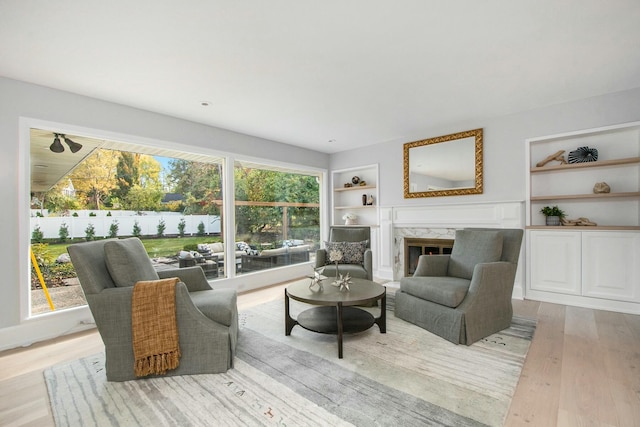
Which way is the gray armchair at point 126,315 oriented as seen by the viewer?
to the viewer's right

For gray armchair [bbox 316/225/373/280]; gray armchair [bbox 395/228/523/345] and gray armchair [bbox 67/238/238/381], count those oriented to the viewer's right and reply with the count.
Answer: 1

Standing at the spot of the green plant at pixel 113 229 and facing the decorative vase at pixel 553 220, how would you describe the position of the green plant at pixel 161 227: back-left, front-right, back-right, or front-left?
front-left

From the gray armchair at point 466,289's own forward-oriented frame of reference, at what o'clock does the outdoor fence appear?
The outdoor fence is roughly at 3 o'clock from the gray armchair.

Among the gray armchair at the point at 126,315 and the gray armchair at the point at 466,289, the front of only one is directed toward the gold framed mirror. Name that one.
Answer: the gray armchair at the point at 126,315

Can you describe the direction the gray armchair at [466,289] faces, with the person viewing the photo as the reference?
facing the viewer and to the left of the viewer

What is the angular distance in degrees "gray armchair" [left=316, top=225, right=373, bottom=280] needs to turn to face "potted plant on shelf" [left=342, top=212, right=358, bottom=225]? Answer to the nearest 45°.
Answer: approximately 135° to its right

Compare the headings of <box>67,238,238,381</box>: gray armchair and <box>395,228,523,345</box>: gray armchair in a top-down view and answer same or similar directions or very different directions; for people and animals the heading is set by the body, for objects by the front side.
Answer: very different directions

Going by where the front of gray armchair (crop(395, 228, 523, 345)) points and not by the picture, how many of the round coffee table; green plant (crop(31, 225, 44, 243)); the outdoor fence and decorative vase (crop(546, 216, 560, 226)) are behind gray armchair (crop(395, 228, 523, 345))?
1

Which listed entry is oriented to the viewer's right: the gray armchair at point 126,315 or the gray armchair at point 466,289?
the gray armchair at point 126,315

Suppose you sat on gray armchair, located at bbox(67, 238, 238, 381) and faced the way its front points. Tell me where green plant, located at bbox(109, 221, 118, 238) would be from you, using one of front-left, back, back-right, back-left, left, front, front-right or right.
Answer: left

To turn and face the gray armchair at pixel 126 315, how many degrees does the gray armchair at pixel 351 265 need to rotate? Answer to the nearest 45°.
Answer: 0° — it already faces it

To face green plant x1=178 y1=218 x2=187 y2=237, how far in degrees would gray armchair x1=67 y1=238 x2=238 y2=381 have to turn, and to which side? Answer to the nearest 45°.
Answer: approximately 90° to its left

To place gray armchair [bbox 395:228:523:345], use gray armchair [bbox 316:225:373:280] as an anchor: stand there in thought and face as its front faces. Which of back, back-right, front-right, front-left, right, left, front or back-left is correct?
left

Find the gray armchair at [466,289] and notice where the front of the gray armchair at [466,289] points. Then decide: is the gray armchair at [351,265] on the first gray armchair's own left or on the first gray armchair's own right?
on the first gray armchair's own right
